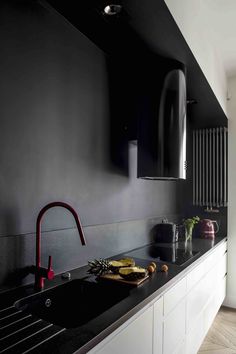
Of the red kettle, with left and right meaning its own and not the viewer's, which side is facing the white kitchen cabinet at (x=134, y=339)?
left

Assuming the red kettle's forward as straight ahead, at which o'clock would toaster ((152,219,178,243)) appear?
The toaster is roughly at 10 o'clock from the red kettle.

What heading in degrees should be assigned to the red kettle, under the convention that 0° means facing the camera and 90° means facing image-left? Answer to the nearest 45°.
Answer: approximately 90°

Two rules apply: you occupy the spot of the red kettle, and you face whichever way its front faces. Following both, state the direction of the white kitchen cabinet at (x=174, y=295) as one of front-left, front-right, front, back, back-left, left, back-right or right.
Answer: left
